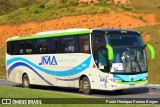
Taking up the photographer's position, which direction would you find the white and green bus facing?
facing the viewer and to the right of the viewer
